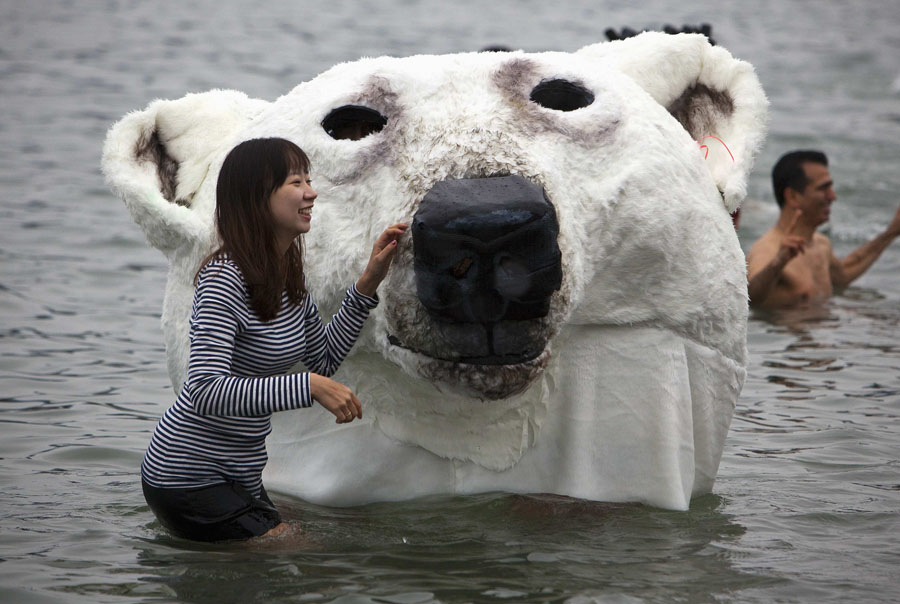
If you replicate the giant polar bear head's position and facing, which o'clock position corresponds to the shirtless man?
The shirtless man is roughly at 7 o'clock from the giant polar bear head.

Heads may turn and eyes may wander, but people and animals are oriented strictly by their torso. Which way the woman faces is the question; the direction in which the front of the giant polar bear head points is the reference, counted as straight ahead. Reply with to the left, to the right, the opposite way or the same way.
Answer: to the left

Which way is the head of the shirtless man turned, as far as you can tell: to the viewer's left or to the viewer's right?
to the viewer's right

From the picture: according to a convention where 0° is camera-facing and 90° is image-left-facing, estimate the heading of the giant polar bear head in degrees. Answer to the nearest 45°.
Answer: approximately 0°

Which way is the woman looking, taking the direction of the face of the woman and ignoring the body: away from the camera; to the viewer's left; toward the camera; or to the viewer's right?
to the viewer's right

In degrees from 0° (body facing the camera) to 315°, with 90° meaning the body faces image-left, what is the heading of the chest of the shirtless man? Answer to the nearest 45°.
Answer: approximately 315°

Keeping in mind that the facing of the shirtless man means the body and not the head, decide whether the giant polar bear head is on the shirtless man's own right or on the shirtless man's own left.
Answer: on the shirtless man's own right

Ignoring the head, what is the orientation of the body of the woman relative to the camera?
to the viewer's right

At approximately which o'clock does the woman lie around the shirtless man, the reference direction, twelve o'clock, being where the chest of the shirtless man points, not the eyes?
The woman is roughly at 2 o'clock from the shirtless man.
